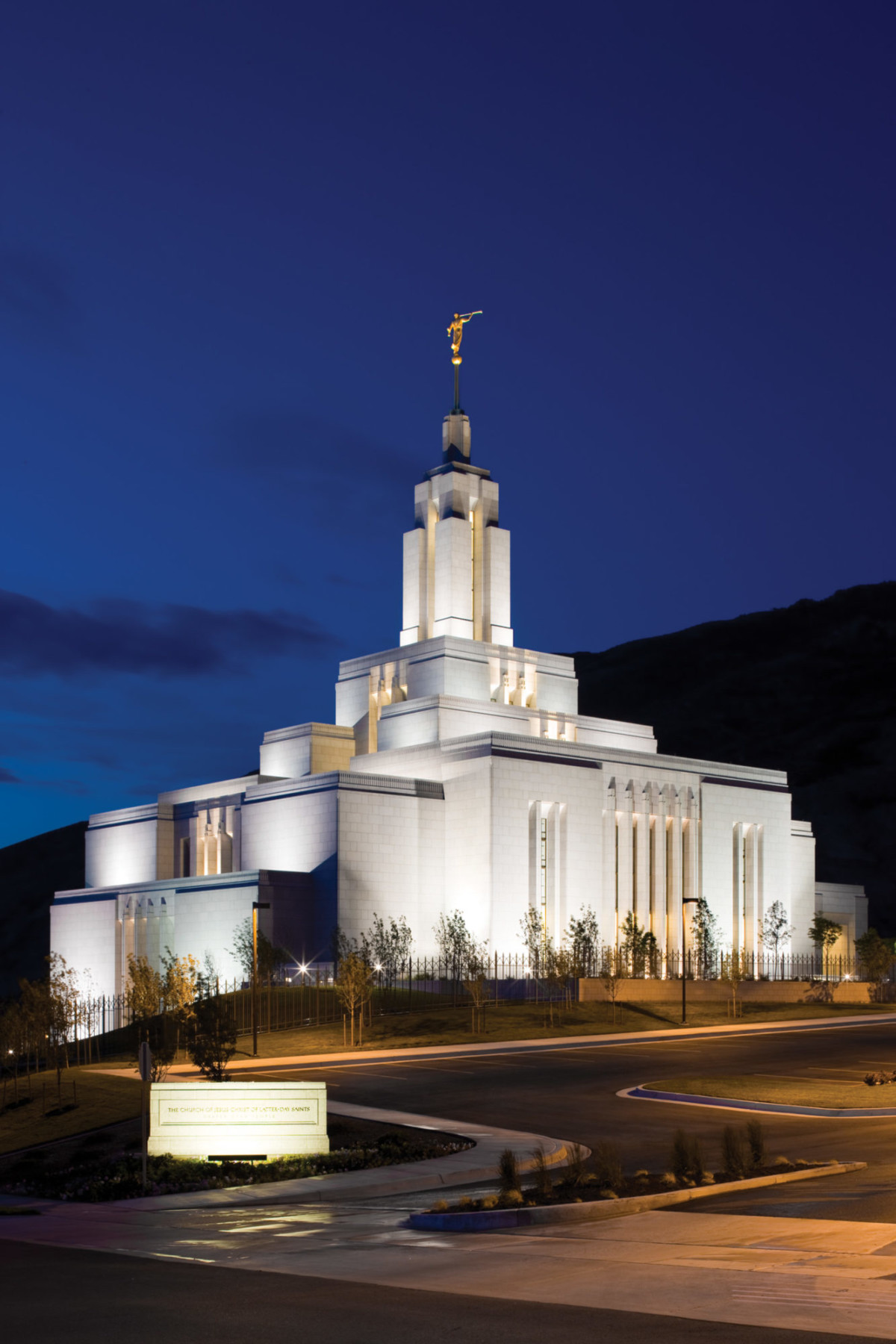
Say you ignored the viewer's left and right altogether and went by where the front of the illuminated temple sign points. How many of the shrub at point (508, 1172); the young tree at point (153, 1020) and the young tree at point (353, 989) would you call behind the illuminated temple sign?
2

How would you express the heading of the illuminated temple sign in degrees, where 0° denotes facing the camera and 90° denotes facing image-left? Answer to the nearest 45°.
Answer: approximately 0°

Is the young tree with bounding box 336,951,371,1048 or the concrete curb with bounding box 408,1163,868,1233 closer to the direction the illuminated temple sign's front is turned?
the concrete curb

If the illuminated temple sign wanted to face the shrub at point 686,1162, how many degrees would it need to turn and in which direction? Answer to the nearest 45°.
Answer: approximately 45° to its left

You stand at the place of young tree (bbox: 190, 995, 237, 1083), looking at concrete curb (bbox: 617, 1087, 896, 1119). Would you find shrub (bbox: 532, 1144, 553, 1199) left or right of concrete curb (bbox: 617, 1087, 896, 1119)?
right

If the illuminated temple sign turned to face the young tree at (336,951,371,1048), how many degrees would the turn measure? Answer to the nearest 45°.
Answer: approximately 180°

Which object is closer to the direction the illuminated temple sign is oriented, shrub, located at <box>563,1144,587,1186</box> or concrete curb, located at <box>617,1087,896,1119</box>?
the shrub

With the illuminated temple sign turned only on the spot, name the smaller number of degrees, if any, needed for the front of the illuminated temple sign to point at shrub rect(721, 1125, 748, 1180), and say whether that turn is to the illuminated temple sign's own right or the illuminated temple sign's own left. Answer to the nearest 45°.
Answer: approximately 45° to the illuminated temple sign's own left

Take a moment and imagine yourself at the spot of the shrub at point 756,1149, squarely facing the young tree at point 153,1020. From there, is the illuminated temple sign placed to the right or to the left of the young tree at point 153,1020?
left

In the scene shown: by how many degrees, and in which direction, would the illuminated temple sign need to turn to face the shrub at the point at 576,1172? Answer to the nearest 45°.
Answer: approximately 45° to its left

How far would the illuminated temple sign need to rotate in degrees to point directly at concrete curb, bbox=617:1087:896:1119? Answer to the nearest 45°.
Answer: approximately 135° to its left
